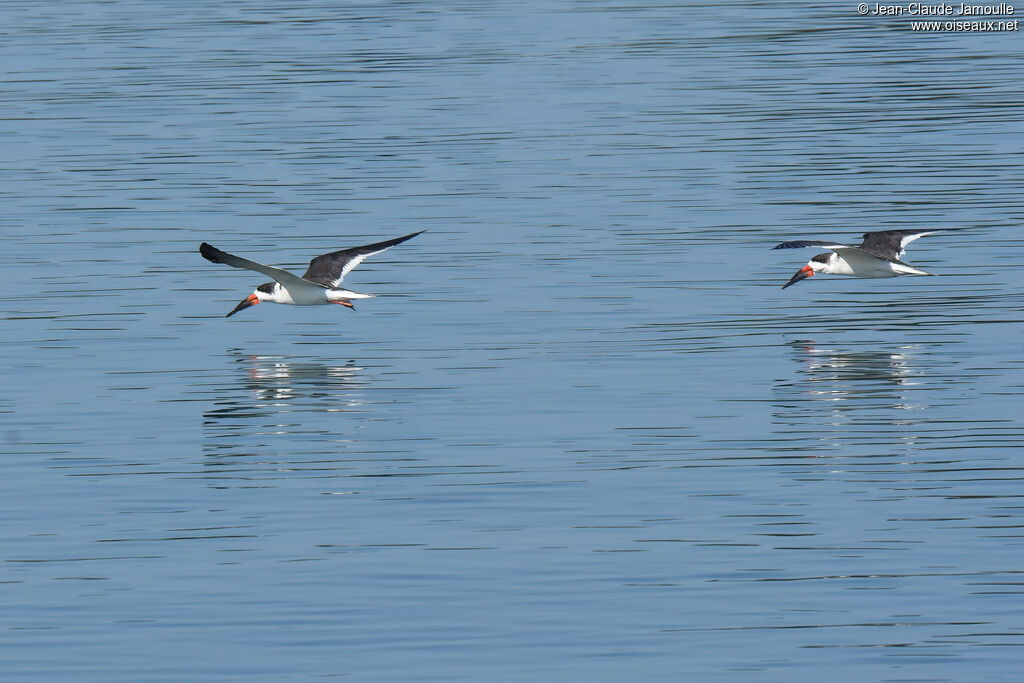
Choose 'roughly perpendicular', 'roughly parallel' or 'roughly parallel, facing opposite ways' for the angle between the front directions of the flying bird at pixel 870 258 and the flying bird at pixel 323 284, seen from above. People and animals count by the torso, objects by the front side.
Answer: roughly parallel

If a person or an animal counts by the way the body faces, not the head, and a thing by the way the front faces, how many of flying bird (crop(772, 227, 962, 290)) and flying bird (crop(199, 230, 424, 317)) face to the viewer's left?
2

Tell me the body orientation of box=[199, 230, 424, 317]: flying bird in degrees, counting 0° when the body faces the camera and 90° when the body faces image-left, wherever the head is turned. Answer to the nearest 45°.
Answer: approximately 90°

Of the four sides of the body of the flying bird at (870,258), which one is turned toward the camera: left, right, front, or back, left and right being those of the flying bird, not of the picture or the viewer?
left

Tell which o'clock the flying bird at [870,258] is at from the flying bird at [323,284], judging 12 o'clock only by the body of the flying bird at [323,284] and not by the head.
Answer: the flying bird at [870,258] is roughly at 6 o'clock from the flying bird at [323,284].

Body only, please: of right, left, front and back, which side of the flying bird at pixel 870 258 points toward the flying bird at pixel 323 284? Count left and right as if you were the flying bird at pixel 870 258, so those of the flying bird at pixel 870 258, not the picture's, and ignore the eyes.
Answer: front
